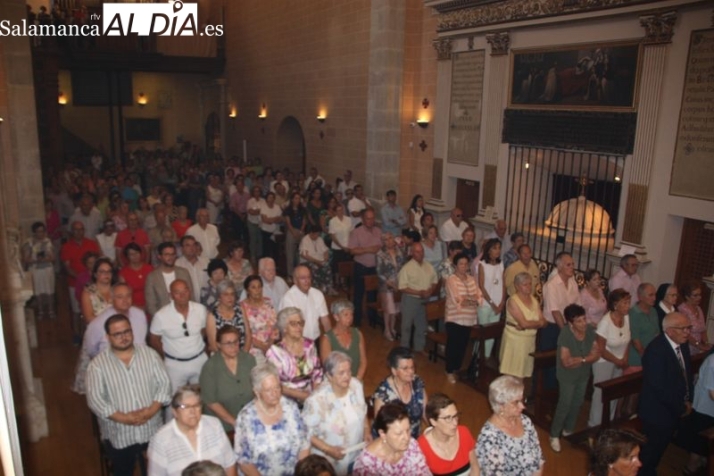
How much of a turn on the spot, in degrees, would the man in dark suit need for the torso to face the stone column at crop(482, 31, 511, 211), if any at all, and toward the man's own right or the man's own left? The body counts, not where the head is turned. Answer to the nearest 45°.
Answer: approximately 180°

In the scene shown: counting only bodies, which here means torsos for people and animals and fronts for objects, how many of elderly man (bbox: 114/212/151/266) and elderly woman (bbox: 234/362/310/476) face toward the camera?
2

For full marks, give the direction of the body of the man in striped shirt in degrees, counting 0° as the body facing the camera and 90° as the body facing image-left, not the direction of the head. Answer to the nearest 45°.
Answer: approximately 0°

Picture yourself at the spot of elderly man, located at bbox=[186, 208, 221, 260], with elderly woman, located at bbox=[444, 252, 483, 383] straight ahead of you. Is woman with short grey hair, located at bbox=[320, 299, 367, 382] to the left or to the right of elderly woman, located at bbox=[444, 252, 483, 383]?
right

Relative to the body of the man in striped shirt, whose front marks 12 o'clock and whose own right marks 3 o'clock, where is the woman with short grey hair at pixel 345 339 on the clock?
The woman with short grey hair is roughly at 9 o'clock from the man in striped shirt.

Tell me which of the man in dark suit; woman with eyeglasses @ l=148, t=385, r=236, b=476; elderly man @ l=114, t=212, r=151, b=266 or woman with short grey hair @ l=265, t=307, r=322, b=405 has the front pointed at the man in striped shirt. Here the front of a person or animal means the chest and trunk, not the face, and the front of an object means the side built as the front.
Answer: the elderly man

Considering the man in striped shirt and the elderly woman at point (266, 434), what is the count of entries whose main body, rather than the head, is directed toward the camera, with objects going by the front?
2

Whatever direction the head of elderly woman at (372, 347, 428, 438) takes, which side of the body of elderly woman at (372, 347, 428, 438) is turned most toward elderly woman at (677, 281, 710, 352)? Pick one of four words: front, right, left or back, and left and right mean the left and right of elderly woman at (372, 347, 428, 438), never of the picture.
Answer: left

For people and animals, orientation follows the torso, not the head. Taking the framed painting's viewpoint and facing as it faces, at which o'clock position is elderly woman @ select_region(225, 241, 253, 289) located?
The elderly woman is roughly at 12 o'clock from the framed painting.

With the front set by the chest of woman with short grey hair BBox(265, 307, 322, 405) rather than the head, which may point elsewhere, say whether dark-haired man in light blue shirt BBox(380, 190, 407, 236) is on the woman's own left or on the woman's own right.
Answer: on the woman's own left

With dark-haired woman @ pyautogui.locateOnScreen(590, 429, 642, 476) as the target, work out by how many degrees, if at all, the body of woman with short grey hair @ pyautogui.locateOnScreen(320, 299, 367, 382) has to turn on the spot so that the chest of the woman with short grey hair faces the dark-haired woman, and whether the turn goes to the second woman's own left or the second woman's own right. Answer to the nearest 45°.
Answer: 0° — they already face them
